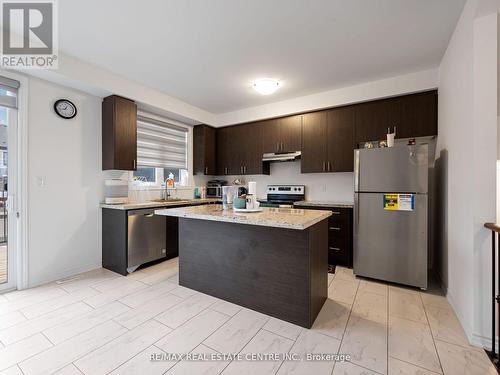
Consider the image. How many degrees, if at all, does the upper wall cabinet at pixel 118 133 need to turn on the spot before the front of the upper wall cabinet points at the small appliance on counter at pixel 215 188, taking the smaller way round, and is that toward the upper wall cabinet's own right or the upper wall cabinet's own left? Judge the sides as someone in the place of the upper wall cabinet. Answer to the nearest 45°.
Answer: approximately 90° to the upper wall cabinet's own left

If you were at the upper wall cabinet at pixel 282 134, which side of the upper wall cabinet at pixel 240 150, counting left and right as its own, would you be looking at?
left

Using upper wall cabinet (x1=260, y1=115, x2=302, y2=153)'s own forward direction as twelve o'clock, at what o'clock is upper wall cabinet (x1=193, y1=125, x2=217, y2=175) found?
upper wall cabinet (x1=193, y1=125, x2=217, y2=175) is roughly at 2 o'clock from upper wall cabinet (x1=260, y1=115, x2=302, y2=153).

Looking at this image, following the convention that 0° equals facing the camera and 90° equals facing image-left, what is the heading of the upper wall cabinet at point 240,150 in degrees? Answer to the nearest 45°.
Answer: approximately 45°

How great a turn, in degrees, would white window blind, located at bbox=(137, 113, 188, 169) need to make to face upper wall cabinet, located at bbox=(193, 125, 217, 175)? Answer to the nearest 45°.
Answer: approximately 45° to its left

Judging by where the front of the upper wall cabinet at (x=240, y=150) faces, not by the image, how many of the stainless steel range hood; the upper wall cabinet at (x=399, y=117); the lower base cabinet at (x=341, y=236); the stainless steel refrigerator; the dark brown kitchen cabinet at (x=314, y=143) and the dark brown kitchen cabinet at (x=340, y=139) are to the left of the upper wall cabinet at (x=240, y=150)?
6

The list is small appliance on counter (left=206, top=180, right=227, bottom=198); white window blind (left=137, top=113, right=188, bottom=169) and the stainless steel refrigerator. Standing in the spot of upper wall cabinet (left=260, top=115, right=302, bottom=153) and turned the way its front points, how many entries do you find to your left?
1

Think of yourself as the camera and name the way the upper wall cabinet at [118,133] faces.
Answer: facing the viewer and to the right of the viewer
